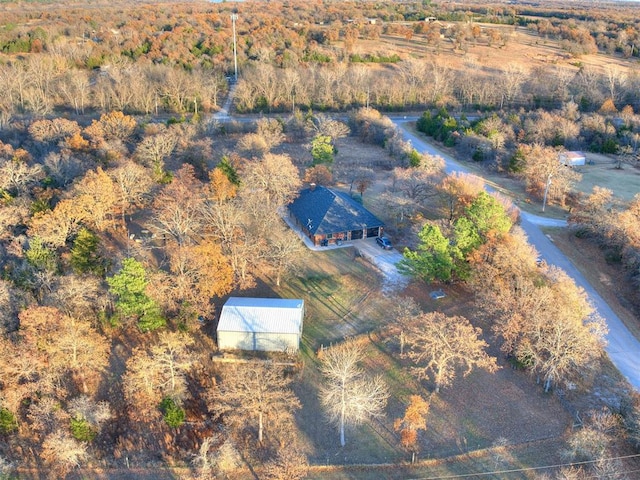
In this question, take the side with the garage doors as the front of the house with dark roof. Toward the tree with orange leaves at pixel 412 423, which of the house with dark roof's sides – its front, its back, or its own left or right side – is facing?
front

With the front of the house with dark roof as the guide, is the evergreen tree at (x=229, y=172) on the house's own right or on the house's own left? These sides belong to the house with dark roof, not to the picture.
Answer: on the house's own right

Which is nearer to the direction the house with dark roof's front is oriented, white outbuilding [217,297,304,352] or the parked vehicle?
the white outbuilding

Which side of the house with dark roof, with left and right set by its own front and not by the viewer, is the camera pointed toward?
front

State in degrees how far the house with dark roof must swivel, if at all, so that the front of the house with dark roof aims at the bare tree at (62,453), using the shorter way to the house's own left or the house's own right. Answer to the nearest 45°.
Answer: approximately 45° to the house's own right

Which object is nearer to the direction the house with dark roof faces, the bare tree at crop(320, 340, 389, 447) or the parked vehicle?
the bare tree

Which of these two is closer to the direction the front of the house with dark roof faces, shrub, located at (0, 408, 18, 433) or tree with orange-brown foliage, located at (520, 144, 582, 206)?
the shrub

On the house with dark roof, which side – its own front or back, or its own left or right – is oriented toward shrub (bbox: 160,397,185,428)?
front

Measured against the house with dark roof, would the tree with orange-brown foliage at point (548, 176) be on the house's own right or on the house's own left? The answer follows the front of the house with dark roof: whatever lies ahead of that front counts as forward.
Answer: on the house's own left

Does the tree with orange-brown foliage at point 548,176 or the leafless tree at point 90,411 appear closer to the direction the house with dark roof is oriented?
the leafless tree

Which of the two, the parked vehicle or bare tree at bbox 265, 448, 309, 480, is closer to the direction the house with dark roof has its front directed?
the bare tree

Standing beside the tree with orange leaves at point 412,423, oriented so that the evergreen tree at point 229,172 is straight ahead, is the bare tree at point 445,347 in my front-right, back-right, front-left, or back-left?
front-right

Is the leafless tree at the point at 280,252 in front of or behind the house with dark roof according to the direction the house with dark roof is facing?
in front

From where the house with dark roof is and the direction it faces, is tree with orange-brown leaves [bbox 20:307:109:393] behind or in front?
in front
